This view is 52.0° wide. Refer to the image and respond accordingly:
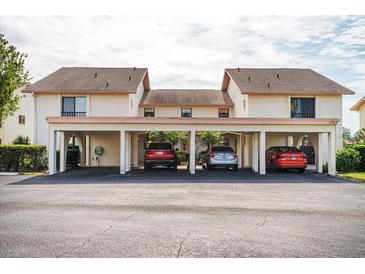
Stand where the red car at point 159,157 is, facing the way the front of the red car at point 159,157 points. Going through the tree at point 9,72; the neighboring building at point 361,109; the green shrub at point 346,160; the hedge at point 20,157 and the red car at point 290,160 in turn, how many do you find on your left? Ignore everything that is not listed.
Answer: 2

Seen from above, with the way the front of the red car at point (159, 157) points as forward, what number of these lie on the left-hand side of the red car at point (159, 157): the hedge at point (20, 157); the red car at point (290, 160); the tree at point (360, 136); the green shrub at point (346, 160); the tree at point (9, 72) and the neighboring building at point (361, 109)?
2

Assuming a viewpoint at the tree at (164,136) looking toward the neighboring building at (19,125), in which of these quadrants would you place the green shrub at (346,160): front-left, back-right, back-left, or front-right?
back-left

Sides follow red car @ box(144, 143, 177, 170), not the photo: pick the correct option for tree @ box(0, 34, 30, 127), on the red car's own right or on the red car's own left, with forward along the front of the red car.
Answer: on the red car's own left

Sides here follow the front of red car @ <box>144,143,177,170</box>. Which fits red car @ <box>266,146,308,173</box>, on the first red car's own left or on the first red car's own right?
on the first red car's own right

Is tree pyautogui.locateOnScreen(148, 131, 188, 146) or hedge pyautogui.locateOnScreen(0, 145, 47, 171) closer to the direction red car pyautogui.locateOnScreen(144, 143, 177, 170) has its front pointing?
the tree

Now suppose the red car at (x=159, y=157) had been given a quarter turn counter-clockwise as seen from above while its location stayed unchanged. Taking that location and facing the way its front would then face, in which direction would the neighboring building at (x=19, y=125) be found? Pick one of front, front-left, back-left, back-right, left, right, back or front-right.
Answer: front-right

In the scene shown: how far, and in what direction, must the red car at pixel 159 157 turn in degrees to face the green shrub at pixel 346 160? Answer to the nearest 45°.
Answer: approximately 90° to its right

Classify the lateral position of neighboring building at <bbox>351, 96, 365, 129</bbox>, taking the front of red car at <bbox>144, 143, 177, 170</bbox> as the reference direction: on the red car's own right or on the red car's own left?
on the red car's own right

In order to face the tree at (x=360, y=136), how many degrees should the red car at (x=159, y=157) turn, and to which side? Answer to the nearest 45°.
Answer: approximately 45° to its right

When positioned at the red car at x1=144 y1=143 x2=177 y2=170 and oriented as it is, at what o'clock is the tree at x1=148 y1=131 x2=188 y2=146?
The tree is roughly at 12 o'clock from the red car.

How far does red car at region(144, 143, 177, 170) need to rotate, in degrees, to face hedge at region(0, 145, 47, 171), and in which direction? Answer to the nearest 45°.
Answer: approximately 90° to its left

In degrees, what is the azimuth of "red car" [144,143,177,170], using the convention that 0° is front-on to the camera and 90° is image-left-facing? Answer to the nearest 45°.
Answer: approximately 180°

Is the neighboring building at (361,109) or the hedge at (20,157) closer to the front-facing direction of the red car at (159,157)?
the neighboring building
